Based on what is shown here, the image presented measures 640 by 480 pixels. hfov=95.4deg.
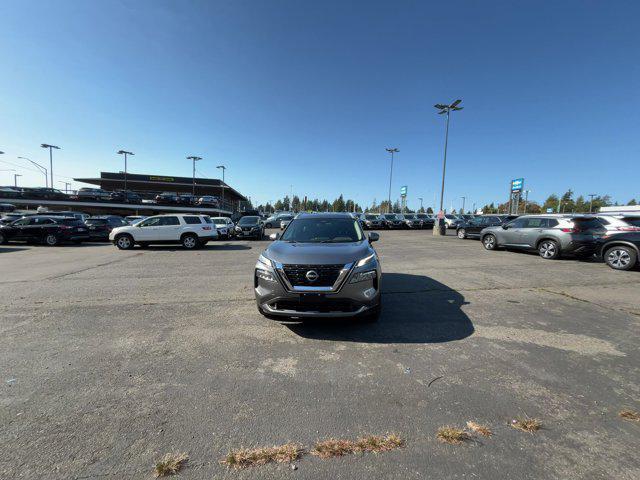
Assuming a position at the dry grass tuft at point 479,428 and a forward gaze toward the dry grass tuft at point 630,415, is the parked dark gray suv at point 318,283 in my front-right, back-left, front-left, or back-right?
back-left

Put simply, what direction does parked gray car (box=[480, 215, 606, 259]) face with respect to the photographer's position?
facing away from the viewer and to the left of the viewer

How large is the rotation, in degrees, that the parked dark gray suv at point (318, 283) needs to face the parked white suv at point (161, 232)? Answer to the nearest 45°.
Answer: approximately 135° to its right

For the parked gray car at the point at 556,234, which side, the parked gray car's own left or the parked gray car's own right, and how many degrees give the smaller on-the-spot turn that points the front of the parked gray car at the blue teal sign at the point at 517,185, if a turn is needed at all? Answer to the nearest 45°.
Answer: approximately 45° to the parked gray car's own right

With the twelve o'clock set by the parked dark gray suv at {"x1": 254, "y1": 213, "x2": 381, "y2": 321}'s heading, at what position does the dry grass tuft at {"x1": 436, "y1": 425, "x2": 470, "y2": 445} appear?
The dry grass tuft is roughly at 11 o'clock from the parked dark gray suv.

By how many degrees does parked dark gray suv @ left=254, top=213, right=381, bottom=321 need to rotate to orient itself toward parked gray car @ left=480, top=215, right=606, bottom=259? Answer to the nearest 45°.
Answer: approximately 135° to its left

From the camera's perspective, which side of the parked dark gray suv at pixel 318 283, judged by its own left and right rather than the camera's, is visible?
front

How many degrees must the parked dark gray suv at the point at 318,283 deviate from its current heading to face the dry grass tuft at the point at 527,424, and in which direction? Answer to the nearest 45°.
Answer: approximately 45° to its left

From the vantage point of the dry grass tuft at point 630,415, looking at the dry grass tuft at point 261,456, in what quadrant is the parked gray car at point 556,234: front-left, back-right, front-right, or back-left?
back-right

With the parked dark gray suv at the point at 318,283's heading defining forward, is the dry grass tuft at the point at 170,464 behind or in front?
in front

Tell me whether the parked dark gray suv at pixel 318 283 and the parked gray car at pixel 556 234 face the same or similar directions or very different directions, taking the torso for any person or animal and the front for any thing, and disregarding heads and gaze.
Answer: very different directions

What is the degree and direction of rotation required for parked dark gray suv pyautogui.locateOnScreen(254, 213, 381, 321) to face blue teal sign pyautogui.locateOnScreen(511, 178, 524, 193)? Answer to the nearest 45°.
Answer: approximately 135° to its left

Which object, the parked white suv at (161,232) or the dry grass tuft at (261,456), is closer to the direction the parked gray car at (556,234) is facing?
the parked white suv

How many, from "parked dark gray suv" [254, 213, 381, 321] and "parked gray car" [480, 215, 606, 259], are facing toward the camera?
1

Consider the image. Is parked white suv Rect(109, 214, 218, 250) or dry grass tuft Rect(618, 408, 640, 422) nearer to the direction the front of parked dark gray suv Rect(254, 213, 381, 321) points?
the dry grass tuft
